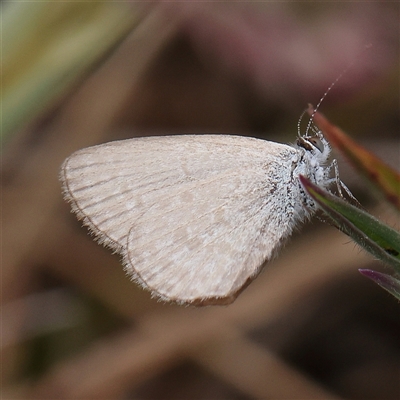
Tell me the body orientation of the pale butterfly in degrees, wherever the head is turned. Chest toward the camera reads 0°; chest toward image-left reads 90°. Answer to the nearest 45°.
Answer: approximately 270°

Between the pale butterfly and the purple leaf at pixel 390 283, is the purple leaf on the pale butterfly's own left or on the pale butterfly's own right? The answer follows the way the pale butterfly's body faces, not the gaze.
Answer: on the pale butterfly's own right
